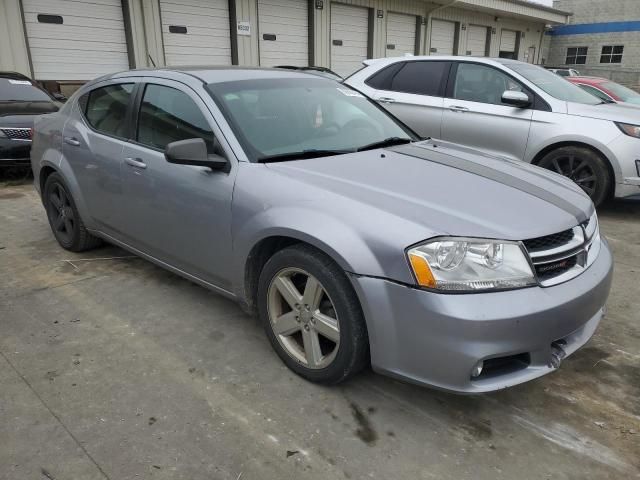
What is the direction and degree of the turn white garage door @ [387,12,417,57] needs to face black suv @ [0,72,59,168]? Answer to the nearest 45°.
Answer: approximately 45° to its right

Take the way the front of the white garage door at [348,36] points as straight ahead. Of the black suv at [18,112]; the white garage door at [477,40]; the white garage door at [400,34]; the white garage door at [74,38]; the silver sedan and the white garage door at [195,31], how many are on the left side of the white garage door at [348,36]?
2

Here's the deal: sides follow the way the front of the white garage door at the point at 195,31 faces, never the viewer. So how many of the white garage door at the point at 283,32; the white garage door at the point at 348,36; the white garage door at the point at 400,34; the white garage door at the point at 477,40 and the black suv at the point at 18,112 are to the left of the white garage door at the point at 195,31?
4

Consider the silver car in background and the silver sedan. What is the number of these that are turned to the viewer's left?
0

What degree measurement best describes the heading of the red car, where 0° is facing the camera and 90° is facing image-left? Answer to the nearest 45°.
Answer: approximately 315°

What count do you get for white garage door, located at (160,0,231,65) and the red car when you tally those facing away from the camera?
0

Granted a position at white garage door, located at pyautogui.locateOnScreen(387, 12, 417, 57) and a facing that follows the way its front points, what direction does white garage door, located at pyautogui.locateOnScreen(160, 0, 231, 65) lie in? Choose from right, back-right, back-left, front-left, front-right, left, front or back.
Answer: right

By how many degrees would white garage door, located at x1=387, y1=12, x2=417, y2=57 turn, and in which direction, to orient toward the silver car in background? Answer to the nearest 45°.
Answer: approximately 45° to its right

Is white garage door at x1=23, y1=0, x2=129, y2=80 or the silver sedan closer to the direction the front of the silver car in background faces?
the silver sedan

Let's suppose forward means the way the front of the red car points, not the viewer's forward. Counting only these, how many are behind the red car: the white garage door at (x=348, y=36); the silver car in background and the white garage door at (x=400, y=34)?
2

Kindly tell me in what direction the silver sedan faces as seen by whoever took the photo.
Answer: facing the viewer and to the right of the viewer

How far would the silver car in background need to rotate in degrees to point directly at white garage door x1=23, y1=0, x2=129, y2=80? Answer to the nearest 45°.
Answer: approximately 135° to its right

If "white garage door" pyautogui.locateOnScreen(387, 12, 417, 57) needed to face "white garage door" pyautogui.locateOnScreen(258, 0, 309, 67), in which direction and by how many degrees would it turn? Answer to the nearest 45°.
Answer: approximately 90° to its right

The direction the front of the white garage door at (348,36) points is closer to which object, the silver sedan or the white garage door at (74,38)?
the silver sedan

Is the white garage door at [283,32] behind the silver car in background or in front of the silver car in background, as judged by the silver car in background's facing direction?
behind

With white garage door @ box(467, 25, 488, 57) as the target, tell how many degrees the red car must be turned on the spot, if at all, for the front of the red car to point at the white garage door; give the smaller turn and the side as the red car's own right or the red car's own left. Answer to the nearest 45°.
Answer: approximately 135° to the red car's own left
